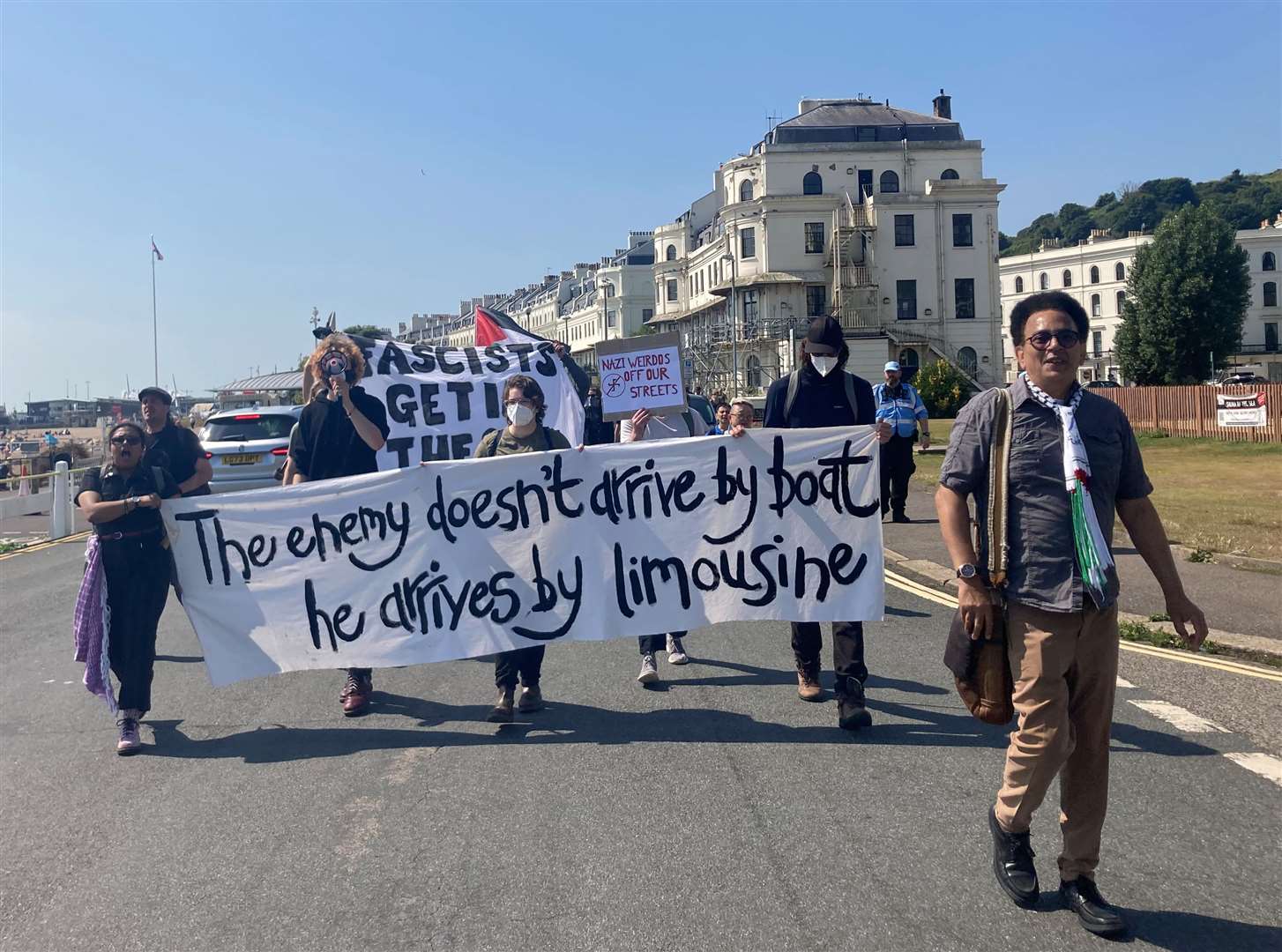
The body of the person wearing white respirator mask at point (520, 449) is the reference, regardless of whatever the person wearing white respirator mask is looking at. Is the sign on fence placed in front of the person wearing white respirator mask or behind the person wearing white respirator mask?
behind

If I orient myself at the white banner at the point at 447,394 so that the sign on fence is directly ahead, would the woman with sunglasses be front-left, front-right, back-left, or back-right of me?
back-right

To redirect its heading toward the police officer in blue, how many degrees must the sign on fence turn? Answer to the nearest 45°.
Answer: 0° — it already faces them

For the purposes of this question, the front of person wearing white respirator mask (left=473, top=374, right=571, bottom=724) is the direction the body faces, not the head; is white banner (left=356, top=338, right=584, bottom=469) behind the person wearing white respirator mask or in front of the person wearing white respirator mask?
behind

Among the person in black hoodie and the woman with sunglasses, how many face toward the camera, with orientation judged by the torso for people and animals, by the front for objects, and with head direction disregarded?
2

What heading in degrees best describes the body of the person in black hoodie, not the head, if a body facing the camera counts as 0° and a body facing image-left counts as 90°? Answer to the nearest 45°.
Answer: approximately 0°

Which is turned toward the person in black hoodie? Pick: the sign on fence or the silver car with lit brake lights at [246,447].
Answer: the sign on fence

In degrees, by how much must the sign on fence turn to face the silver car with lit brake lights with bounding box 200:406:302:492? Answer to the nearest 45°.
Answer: approximately 45° to its right

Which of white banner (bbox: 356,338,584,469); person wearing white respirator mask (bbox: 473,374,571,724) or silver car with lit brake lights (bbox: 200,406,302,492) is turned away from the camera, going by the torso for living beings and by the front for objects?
the silver car with lit brake lights

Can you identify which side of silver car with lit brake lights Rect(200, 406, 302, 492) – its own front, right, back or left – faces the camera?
back

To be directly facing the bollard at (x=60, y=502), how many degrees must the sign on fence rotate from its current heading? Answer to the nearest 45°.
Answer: approximately 45° to its right

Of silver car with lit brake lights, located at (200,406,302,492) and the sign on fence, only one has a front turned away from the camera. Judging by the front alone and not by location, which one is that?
the silver car with lit brake lights
